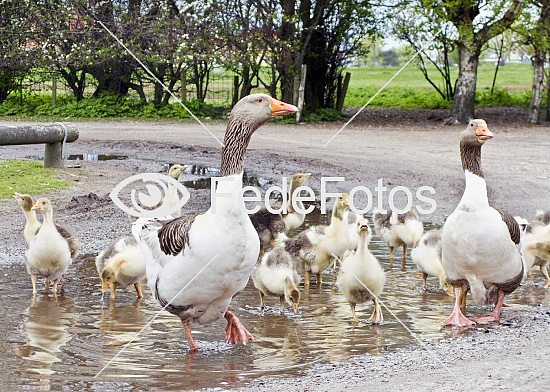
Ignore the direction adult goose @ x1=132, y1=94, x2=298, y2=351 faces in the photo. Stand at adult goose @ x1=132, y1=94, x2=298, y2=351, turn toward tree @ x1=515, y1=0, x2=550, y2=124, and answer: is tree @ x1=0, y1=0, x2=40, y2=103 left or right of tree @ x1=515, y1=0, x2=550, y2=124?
left

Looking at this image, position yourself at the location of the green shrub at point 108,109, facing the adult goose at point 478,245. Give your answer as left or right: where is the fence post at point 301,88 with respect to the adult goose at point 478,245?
left

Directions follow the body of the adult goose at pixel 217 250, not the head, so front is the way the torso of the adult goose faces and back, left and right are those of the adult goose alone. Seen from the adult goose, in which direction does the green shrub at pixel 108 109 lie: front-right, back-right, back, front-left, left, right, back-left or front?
back-left

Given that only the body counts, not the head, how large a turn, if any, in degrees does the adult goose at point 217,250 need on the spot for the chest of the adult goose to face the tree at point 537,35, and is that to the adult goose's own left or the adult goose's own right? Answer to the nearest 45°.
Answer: approximately 90° to the adult goose's own left

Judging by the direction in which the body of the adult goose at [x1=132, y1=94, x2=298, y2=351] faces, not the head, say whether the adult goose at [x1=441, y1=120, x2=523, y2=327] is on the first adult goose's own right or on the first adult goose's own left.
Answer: on the first adult goose's own left

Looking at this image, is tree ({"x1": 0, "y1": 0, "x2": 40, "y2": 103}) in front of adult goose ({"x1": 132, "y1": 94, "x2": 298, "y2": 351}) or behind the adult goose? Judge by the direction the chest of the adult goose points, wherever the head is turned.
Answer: behind

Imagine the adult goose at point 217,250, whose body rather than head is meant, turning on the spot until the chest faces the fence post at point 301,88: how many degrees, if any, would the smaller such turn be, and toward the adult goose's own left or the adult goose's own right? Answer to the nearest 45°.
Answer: approximately 135° to the adult goose's own left

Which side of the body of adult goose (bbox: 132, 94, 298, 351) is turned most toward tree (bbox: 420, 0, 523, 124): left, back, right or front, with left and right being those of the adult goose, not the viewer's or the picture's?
left

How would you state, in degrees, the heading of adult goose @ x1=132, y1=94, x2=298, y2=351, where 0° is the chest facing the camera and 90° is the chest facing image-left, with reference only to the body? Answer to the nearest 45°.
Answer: approximately 315°
